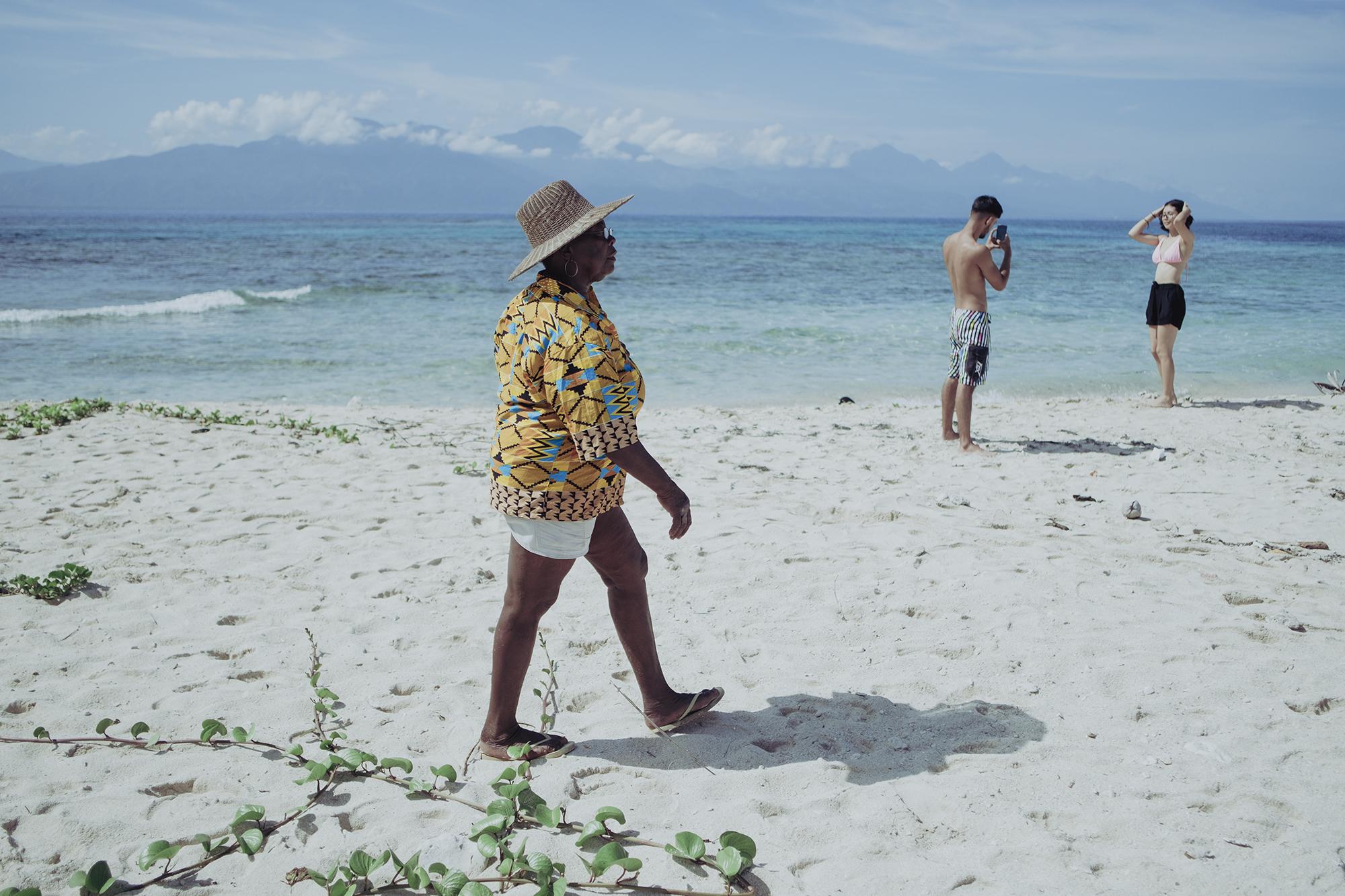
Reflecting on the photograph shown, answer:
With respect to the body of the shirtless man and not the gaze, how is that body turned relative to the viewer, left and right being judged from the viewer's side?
facing away from the viewer and to the right of the viewer

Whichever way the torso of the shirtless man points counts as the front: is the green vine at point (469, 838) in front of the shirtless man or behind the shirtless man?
behind

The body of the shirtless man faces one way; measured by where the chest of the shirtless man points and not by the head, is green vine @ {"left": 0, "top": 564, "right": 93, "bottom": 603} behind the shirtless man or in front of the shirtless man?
behind

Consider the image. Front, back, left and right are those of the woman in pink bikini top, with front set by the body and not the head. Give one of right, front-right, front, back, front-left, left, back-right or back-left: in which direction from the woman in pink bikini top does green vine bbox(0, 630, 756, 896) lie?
front-left

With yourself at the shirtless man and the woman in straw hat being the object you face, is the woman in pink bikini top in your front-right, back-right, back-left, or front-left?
back-left

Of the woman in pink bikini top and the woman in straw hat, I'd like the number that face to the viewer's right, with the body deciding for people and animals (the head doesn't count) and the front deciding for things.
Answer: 1

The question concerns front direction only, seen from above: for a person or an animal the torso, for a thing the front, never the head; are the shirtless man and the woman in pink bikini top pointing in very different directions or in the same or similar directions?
very different directions

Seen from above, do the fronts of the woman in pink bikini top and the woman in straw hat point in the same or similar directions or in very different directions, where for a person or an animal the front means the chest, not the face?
very different directions

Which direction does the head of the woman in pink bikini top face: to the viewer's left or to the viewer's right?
to the viewer's left

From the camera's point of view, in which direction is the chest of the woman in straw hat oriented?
to the viewer's right
